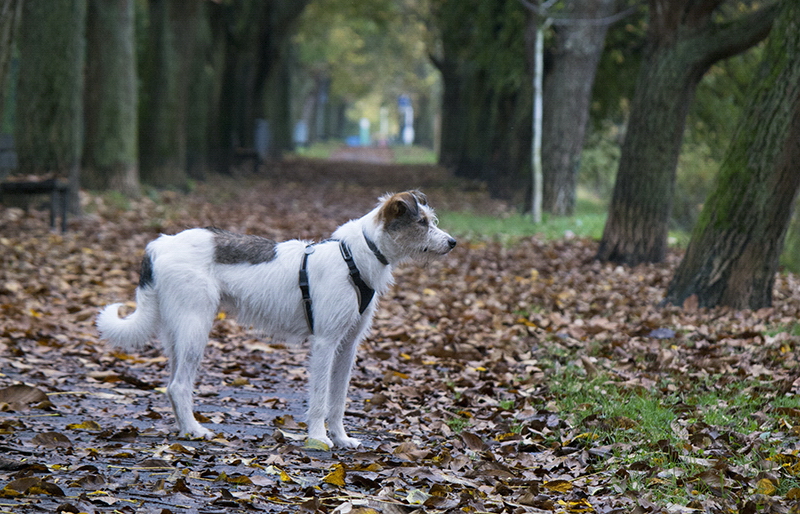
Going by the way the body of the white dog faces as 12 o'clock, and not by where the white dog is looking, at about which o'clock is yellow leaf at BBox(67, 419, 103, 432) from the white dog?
The yellow leaf is roughly at 6 o'clock from the white dog.

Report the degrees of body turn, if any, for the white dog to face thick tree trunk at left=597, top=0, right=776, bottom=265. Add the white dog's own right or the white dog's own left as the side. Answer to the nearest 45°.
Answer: approximately 45° to the white dog's own left

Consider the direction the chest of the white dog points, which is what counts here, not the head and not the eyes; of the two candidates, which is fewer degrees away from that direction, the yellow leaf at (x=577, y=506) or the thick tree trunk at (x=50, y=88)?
the yellow leaf

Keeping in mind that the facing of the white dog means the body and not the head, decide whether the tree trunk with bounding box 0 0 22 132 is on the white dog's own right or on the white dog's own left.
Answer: on the white dog's own left

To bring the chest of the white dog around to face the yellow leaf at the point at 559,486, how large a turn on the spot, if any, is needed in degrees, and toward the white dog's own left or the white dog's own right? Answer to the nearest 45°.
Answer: approximately 45° to the white dog's own right

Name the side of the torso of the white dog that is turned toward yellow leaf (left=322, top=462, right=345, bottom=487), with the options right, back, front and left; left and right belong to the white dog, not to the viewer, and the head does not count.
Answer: right

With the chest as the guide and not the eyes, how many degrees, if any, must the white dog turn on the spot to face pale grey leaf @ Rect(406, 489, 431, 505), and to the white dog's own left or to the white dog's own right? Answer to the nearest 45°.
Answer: approximately 45° to the white dog's own right

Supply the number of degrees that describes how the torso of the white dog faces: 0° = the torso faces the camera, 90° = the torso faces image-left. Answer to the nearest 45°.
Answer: approximately 270°

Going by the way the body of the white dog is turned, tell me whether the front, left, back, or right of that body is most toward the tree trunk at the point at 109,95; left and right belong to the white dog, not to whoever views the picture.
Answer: left

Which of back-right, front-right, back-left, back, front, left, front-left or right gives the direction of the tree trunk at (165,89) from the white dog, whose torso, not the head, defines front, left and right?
left

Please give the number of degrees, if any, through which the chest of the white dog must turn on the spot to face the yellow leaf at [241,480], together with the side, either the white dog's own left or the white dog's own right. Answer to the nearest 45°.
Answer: approximately 90° to the white dog's own right

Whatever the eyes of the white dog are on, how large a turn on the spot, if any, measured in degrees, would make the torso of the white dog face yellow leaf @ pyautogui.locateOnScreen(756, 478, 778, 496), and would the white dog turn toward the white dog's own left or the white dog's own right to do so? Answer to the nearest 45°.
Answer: approximately 45° to the white dog's own right

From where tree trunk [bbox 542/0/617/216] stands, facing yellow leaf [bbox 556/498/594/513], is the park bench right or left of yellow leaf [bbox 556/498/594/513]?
right

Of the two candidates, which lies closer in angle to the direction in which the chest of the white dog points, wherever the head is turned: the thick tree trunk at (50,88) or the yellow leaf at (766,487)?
the yellow leaf
